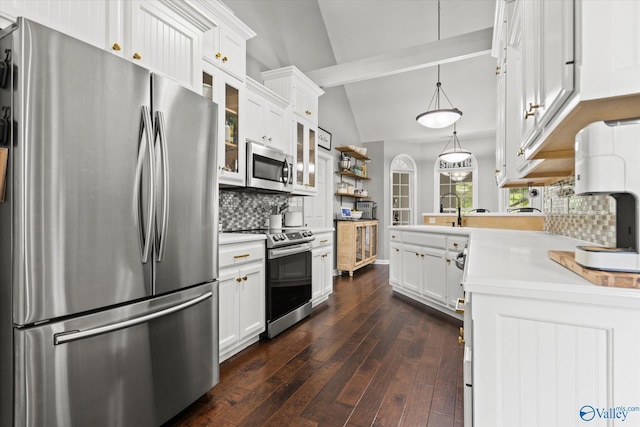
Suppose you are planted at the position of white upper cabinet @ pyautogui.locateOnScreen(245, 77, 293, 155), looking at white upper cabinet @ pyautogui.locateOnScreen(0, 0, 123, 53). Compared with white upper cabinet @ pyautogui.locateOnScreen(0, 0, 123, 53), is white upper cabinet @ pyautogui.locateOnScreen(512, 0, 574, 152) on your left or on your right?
left

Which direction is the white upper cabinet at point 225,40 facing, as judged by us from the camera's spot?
facing the viewer and to the right of the viewer

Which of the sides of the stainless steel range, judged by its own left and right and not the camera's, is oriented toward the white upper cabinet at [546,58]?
front

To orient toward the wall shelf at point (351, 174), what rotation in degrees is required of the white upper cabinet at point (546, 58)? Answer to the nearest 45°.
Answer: approximately 45° to its right

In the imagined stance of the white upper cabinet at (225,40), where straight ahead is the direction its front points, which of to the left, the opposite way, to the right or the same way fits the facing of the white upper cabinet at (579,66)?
the opposite way

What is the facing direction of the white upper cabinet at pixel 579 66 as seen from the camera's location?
facing to the left of the viewer

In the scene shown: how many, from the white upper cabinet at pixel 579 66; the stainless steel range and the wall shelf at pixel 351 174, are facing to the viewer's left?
1

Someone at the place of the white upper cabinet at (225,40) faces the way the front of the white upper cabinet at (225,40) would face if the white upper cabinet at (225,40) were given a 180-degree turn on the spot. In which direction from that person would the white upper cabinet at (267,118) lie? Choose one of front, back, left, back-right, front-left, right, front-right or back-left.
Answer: right

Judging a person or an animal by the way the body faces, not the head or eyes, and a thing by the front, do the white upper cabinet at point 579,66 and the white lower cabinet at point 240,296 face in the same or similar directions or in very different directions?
very different directions

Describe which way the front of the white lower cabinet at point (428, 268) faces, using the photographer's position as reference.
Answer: facing the viewer and to the left of the viewer

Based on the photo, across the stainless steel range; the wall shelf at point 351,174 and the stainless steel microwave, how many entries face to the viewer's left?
0

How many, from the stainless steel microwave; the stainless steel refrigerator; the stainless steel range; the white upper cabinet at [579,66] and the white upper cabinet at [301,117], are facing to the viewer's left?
1

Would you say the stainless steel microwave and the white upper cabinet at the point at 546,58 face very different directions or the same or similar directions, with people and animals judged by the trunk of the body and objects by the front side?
very different directions

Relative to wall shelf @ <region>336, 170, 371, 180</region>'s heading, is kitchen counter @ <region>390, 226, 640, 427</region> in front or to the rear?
in front
